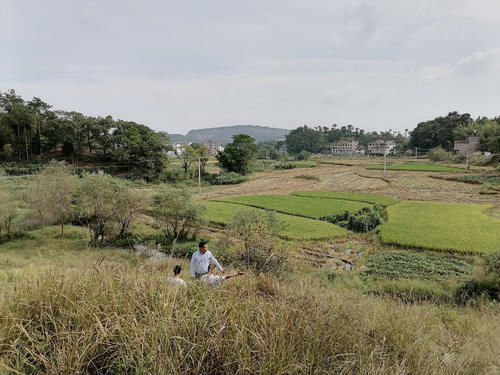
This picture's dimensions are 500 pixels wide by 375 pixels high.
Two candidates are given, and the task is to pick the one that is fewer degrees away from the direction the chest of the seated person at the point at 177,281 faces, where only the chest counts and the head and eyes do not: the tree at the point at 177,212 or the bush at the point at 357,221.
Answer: the tree

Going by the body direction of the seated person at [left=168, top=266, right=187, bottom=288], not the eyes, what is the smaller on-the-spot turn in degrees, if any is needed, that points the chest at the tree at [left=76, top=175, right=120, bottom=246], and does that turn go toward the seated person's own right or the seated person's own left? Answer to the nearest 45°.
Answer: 0° — they already face it

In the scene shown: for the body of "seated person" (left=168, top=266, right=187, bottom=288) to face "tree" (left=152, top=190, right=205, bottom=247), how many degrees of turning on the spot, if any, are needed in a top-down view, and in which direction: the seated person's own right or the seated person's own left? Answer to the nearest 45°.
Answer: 0° — they already face it

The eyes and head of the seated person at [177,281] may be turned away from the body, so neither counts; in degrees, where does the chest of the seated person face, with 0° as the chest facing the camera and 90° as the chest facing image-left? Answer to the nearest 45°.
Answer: approximately 180°

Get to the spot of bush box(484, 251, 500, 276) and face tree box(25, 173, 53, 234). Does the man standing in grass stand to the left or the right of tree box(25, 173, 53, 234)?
left

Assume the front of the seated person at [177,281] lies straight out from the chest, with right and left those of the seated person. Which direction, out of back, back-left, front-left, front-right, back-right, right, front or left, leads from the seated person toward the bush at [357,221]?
front-right

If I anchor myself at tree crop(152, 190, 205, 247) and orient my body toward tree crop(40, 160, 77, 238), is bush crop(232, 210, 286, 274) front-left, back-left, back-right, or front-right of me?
back-left

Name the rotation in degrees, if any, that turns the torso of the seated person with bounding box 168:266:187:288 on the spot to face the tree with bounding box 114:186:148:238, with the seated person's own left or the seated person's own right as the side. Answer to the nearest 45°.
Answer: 0° — they already face it
